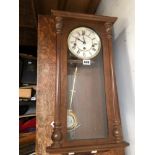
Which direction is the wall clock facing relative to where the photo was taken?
toward the camera
